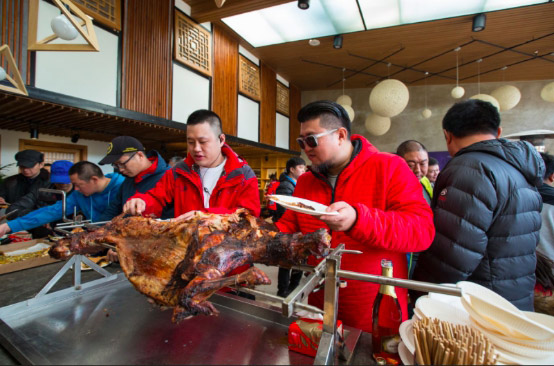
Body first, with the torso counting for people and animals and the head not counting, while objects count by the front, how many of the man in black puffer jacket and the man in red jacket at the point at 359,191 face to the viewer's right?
0

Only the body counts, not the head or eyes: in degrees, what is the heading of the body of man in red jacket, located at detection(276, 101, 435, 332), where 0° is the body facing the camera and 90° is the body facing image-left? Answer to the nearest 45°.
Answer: approximately 45°

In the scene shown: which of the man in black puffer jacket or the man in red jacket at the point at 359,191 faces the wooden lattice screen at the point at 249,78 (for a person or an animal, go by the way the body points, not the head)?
the man in black puffer jacket

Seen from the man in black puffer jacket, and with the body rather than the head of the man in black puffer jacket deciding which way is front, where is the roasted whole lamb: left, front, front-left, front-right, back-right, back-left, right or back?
left

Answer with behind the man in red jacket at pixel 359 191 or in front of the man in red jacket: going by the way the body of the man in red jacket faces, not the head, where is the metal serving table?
in front

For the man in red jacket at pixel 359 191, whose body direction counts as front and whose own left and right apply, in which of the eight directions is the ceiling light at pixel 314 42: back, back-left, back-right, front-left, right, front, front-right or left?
back-right

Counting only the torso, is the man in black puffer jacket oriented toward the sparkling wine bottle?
no

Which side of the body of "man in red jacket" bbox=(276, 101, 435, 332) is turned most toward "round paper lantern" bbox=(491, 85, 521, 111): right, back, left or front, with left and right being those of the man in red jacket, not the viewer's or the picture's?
back

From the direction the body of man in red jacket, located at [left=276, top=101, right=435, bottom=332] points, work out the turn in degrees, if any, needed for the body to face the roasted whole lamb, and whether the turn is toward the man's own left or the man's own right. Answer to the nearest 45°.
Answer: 0° — they already face it

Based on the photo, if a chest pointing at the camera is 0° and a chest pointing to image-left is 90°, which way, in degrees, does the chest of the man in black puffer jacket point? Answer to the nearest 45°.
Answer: approximately 135°

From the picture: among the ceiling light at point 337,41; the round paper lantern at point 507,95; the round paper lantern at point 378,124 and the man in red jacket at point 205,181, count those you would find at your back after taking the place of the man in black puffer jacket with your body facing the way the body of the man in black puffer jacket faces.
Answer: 0

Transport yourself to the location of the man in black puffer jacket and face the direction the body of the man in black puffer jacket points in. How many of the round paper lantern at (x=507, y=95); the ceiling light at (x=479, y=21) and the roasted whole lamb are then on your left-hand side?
1

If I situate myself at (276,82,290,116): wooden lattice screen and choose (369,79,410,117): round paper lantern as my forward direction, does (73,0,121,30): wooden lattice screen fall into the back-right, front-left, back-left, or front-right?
front-right

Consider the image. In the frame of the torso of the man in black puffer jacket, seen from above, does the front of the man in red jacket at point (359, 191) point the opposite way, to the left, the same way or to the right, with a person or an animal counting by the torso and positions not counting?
to the left

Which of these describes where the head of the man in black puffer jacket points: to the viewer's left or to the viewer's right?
to the viewer's left

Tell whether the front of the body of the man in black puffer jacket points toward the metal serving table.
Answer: no

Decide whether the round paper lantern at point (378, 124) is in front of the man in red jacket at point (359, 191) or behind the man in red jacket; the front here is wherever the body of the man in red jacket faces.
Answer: behind
